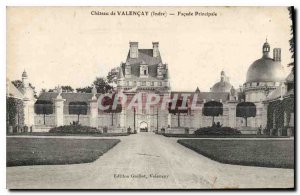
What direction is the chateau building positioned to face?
toward the camera
